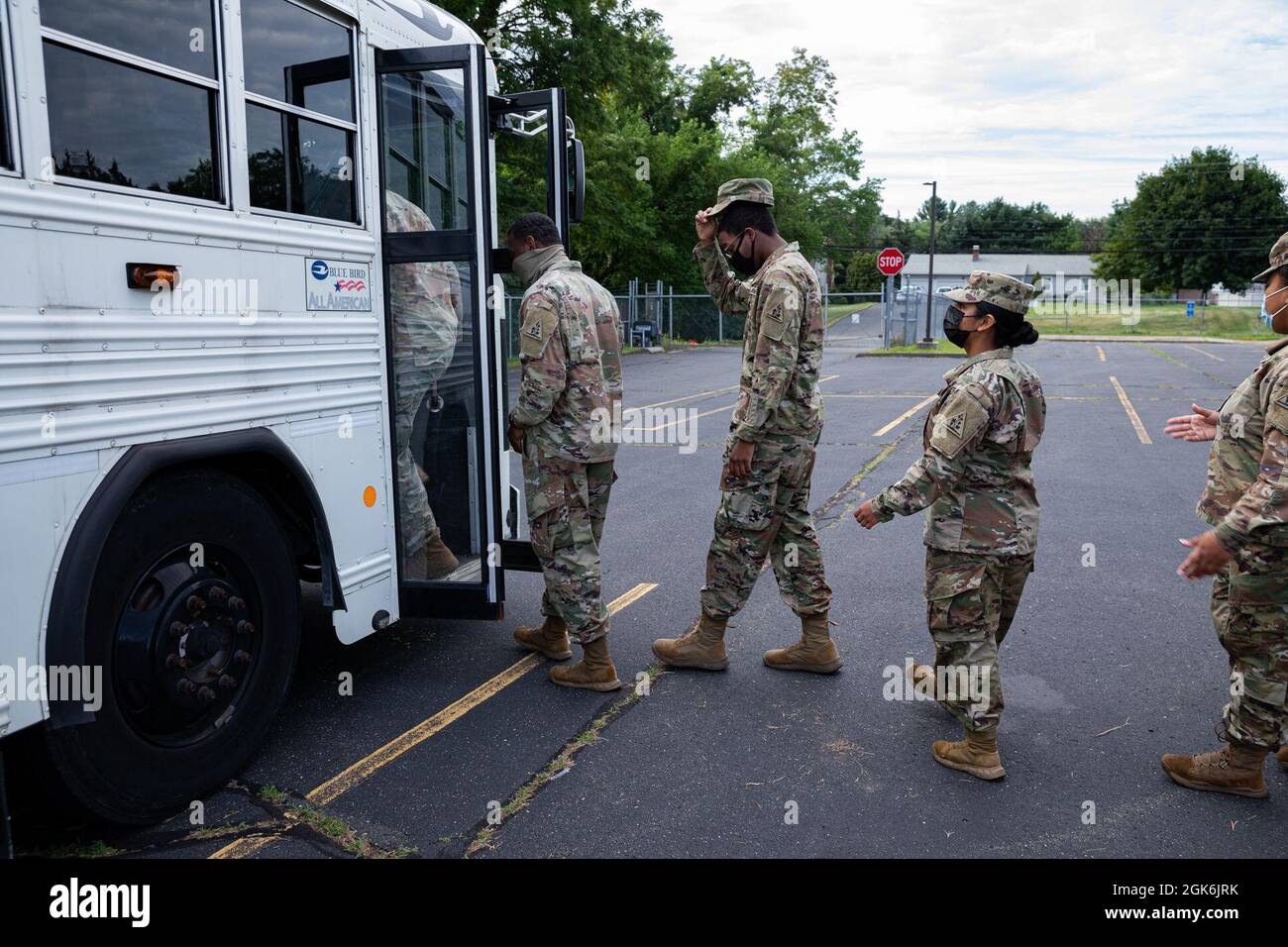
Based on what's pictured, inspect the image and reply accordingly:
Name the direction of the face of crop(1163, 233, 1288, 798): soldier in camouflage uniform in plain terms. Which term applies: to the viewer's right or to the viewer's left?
to the viewer's left

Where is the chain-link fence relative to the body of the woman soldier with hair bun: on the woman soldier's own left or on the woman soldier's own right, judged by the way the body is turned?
on the woman soldier's own right

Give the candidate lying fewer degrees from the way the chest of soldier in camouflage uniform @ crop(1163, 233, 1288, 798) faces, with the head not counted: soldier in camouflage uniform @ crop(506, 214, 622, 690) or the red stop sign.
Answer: the soldier in camouflage uniform

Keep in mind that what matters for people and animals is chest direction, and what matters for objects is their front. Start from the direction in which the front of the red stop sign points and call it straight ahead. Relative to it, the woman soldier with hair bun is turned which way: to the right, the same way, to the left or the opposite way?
to the right

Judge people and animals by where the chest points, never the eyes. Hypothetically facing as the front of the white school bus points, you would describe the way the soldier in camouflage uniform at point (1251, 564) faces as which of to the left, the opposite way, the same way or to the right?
to the left

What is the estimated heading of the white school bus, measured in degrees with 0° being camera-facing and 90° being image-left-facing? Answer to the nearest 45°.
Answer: approximately 225°

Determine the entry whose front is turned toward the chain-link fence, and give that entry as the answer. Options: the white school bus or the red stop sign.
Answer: the white school bus

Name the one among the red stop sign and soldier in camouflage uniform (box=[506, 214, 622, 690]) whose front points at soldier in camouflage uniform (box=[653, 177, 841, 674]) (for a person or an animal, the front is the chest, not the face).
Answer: the red stop sign

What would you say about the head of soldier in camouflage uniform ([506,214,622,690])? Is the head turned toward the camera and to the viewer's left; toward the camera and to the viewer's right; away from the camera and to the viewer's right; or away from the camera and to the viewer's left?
away from the camera and to the viewer's left

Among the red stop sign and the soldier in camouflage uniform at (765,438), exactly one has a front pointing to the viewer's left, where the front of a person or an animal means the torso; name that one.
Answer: the soldier in camouflage uniform

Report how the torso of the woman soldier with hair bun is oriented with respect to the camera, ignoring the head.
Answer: to the viewer's left

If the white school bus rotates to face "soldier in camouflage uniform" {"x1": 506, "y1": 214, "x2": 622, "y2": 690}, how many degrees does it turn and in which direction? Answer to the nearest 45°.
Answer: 0° — it already faces them

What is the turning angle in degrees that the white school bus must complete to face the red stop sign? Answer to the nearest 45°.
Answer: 0° — it already faces it

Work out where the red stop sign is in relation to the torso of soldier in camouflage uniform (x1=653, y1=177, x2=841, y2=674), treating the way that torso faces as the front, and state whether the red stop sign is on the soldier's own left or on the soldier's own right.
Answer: on the soldier's own right
